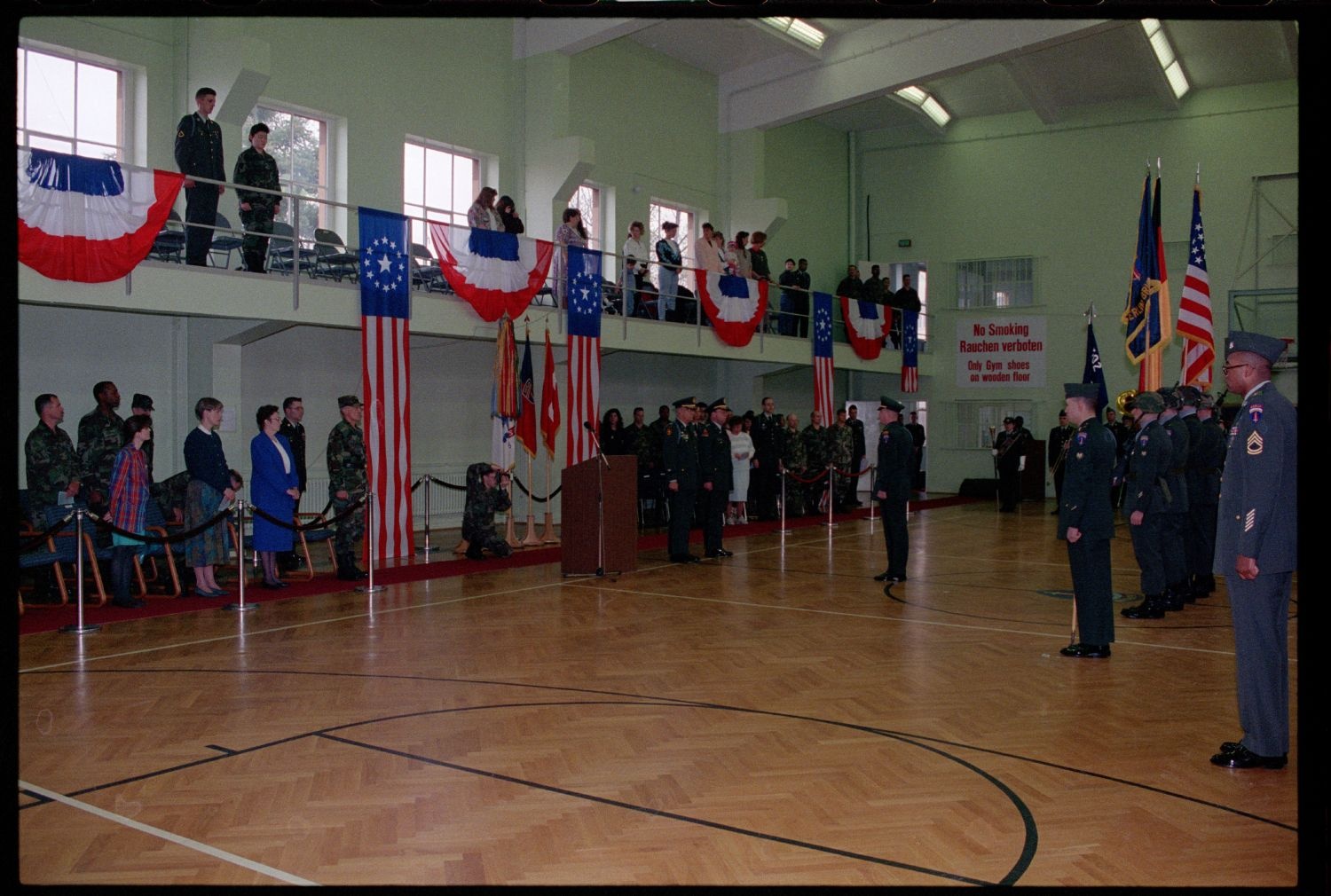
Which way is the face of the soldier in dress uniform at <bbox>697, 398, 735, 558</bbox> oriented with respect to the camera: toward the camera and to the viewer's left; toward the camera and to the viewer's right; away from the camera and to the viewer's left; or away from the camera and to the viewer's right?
toward the camera and to the viewer's right

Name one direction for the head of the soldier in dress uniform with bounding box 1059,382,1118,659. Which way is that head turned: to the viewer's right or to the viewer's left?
to the viewer's left

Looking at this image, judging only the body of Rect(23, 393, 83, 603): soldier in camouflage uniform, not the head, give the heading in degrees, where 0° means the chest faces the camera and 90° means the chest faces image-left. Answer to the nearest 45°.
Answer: approximately 270°

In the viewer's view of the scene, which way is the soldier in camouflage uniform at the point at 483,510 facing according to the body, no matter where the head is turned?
to the viewer's right

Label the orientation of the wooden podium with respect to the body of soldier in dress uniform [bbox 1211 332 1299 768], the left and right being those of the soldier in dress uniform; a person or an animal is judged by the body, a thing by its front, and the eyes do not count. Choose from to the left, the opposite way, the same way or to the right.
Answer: the opposite way

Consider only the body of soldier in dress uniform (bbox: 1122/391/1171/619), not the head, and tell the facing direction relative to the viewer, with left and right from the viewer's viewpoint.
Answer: facing to the left of the viewer

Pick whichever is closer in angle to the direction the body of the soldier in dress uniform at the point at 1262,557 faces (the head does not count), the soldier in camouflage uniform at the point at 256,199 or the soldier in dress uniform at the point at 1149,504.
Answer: the soldier in camouflage uniform

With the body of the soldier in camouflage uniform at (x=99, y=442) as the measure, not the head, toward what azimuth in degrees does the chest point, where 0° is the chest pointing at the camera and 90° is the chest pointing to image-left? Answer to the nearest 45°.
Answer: approximately 315°

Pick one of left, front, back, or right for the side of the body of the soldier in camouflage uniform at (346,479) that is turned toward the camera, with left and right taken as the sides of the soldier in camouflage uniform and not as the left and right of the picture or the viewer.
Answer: right

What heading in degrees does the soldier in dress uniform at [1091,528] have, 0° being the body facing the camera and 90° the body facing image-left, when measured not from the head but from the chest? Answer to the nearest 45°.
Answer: approximately 90°

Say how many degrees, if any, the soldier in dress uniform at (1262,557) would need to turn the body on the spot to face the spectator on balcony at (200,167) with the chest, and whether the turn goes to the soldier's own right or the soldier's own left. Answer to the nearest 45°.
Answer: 0° — they already face them
